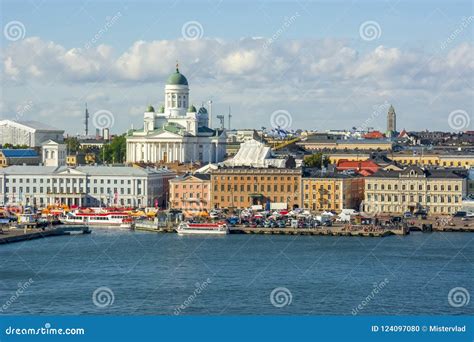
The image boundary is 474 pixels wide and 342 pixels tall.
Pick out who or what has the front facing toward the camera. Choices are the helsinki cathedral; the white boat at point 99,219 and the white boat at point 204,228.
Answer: the helsinki cathedral

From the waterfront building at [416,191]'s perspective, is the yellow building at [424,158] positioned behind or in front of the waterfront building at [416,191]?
behind

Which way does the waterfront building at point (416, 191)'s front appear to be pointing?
toward the camera

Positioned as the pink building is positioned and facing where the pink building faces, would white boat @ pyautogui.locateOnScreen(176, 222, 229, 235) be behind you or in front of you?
in front

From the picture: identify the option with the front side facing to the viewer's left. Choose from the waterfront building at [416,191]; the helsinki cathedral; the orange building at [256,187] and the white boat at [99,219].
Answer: the white boat

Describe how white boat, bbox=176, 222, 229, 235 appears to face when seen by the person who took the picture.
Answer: facing to the left of the viewer

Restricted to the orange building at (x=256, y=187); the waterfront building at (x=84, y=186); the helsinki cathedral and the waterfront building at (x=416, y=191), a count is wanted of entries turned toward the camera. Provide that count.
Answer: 4

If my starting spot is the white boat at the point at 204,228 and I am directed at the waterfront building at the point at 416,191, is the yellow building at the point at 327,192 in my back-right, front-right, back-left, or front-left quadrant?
front-left

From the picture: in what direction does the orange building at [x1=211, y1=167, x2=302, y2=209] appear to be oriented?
toward the camera

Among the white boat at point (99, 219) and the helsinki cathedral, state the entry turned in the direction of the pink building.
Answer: the helsinki cathedral

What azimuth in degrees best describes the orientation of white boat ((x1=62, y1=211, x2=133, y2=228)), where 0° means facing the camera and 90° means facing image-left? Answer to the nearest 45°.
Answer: approximately 90°

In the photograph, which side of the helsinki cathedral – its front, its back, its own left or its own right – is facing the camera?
front
